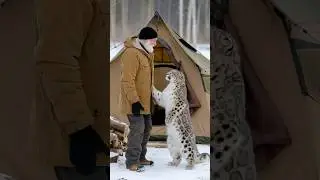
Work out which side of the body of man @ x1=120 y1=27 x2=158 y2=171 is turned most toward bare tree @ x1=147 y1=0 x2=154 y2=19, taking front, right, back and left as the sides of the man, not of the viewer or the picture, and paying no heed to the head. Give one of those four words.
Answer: left

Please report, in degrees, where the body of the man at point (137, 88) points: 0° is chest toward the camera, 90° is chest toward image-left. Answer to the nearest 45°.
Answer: approximately 270°
